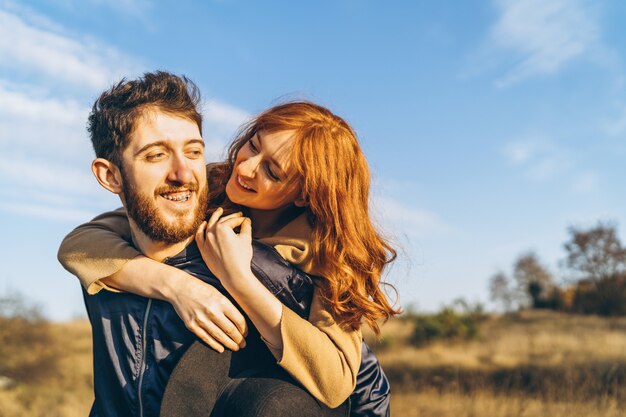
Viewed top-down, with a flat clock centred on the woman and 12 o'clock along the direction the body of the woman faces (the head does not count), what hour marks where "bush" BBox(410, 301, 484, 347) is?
The bush is roughly at 5 o'clock from the woman.

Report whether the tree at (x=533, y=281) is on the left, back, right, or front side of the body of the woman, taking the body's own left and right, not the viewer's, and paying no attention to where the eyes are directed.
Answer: back

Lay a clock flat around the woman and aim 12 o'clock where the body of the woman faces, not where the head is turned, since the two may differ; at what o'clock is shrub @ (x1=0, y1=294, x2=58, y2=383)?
The shrub is roughly at 4 o'clock from the woman.

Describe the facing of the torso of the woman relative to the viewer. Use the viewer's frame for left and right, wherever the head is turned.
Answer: facing the viewer and to the left of the viewer
